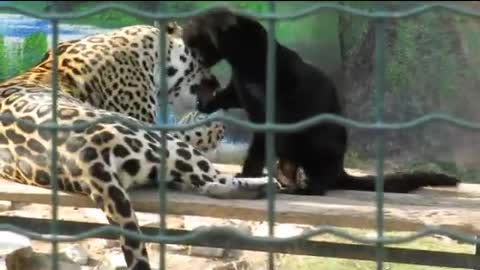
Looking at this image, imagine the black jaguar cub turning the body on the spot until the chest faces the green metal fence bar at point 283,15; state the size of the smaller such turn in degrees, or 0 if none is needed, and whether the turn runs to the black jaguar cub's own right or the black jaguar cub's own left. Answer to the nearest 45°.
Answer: approximately 90° to the black jaguar cub's own left

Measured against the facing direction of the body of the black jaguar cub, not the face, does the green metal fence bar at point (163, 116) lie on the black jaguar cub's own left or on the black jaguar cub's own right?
on the black jaguar cub's own left

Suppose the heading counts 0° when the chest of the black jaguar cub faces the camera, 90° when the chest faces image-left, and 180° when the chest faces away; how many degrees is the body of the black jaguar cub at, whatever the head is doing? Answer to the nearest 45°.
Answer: approximately 90°

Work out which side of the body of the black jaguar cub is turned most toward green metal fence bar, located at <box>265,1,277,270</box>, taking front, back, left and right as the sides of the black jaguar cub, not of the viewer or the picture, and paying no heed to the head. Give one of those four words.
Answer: left

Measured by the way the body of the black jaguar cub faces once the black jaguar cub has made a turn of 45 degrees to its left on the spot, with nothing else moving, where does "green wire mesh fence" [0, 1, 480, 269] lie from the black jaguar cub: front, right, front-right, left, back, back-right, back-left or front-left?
front-left

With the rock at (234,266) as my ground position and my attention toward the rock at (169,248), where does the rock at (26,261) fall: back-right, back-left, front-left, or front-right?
front-left

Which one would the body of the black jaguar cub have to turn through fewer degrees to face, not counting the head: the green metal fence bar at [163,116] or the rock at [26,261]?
the rock

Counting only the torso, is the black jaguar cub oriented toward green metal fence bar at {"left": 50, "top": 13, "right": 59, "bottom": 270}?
no

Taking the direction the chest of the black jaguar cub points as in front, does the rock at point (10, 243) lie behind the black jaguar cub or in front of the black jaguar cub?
in front

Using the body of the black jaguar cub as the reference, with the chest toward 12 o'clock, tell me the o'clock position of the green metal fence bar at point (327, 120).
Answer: The green metal fence bar is roughly at 9 o'clock from the black jaguar cub.

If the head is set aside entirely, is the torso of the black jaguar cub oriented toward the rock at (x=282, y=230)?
no
